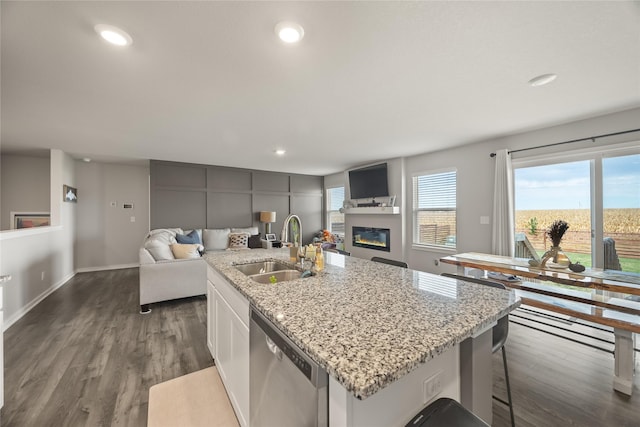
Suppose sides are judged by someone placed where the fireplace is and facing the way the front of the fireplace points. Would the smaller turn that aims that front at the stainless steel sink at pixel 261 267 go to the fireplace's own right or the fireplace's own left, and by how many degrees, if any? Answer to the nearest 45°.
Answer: approximately 45° to the fireplace's own left

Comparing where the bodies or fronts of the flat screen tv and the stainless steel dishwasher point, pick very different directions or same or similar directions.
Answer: same or similar directions

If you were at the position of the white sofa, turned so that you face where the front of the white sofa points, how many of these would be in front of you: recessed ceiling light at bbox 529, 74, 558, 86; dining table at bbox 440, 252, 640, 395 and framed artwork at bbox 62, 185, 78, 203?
2

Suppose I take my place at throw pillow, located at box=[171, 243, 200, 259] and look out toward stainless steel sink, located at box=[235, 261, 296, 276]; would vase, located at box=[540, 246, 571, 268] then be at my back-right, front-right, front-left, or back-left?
front-left

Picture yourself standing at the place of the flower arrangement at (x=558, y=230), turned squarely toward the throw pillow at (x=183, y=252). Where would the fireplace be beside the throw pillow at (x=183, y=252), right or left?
right

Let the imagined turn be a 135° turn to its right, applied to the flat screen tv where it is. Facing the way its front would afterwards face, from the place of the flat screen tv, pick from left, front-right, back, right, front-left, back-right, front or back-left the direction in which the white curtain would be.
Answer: back-right

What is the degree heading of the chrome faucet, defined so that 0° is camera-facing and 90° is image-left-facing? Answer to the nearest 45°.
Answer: approximately 45°

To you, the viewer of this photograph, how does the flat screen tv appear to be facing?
facing the viewer and to the left of the viewer

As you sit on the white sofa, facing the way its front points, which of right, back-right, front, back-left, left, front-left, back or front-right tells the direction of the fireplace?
front-left

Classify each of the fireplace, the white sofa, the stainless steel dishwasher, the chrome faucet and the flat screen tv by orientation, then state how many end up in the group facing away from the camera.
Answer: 0

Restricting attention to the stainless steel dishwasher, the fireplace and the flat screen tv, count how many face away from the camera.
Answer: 0

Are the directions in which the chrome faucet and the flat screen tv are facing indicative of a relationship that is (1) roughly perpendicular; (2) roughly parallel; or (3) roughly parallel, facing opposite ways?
roughly parallel

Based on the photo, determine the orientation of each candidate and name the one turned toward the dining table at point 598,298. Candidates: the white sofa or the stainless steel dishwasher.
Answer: the white sofa

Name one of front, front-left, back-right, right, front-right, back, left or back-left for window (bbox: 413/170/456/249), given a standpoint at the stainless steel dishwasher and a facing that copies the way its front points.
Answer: back

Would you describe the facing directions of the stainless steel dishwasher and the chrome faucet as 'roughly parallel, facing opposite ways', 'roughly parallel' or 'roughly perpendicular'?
roughly parallel

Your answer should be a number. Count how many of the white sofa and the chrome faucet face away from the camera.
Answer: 0
